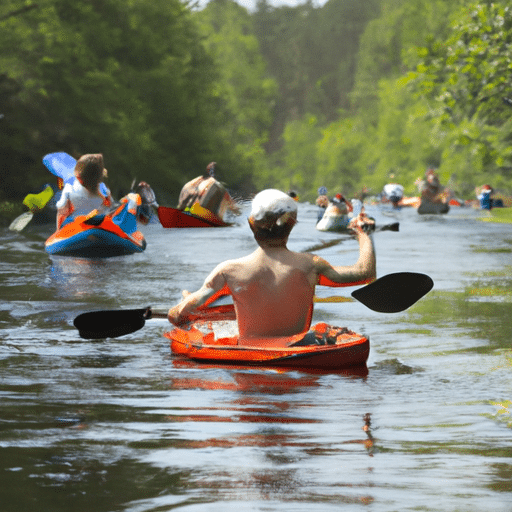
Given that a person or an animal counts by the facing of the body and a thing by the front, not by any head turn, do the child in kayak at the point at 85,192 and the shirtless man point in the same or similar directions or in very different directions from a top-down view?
same or similar directions

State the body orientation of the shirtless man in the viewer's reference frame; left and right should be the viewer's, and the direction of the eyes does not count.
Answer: facing away from the viewer

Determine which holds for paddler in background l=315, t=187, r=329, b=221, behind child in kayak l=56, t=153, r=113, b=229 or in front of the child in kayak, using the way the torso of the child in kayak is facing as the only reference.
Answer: in front

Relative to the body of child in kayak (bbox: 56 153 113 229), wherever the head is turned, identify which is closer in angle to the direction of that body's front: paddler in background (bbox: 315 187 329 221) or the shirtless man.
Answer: the paddler in background

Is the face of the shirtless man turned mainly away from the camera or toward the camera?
away from the camera

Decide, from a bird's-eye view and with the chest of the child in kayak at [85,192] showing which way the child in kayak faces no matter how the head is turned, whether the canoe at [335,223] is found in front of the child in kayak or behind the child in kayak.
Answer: in front

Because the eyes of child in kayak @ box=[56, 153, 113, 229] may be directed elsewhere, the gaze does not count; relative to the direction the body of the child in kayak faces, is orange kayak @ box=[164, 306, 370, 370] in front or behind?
behind

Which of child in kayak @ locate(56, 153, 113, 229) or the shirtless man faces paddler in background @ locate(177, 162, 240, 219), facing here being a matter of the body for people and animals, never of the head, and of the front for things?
the shirtless man

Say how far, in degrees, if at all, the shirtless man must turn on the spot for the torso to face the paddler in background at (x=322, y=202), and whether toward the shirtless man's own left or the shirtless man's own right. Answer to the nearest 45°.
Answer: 0° — they already face them

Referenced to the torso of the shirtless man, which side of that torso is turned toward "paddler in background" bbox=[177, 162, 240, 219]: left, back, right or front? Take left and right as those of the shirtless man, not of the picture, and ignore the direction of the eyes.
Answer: front

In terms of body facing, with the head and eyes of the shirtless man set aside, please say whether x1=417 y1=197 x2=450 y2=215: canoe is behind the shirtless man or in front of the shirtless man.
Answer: in front

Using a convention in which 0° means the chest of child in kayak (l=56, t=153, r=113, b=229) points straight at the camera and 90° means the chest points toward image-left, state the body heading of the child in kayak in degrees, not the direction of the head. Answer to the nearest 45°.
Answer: approximately 180°

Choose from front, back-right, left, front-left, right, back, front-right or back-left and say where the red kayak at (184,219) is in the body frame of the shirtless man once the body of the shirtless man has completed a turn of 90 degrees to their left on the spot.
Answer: right

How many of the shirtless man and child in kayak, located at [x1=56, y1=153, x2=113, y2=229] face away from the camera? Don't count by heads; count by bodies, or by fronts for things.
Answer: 2
